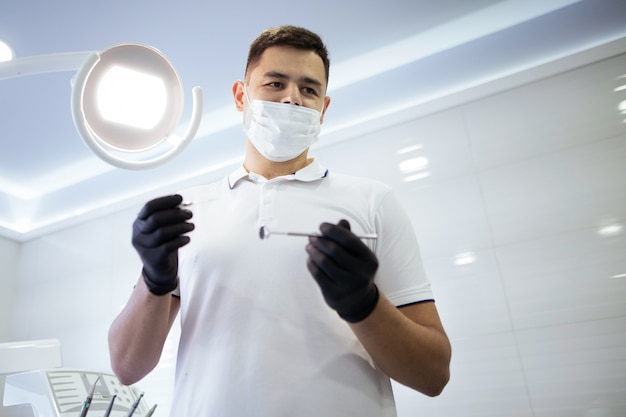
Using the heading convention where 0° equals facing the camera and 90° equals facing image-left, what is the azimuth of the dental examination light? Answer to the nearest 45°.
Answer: approximately 0°

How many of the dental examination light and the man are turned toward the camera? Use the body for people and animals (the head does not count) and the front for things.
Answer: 2

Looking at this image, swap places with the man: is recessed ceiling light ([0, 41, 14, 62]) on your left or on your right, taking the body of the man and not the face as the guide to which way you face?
on your right
